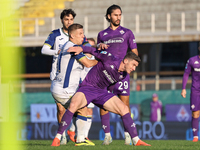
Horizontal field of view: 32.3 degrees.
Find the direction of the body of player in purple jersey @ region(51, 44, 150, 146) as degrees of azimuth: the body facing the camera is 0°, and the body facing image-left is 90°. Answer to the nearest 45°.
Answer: approximately 315°

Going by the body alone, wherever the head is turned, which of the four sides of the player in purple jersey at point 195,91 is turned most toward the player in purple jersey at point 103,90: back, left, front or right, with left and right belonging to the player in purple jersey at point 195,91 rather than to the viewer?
front

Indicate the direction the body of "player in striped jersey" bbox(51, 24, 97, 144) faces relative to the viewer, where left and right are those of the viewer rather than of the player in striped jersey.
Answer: facing to the right of the viewer

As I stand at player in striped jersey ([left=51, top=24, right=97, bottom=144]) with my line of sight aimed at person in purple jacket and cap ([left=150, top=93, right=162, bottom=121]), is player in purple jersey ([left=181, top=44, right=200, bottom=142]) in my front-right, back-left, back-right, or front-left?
front-right

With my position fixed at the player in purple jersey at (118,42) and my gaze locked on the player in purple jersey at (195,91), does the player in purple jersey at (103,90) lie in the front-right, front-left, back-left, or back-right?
back-right

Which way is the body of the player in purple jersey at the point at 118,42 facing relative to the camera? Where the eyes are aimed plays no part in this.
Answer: toward the camera

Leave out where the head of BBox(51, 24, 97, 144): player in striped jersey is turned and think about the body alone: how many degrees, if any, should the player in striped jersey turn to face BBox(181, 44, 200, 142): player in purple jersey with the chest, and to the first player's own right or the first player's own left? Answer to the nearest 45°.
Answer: approximately 45° to the first player's own left

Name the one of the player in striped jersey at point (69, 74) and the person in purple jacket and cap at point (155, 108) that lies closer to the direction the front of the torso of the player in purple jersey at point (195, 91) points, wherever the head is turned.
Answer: the player in striped jersey

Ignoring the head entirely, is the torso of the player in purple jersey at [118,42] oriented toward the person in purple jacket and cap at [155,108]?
no
